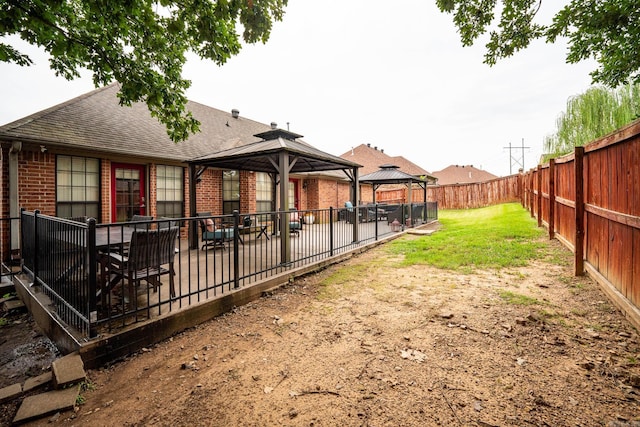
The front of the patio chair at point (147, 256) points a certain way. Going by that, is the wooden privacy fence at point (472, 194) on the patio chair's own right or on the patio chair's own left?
on the patio chair's own right

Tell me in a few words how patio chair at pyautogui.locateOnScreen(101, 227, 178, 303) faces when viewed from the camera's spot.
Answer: facing away from the viewer and to the left of the viewer

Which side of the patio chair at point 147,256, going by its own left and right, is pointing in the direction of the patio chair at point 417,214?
right
